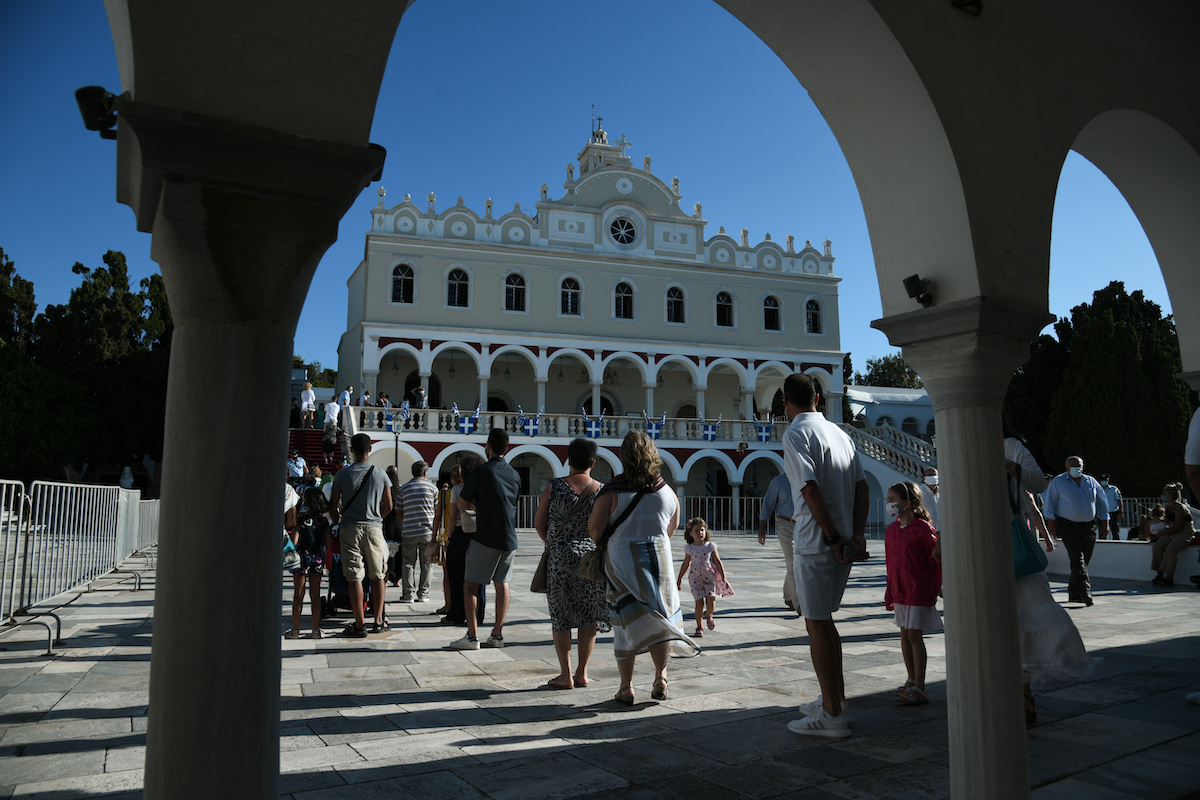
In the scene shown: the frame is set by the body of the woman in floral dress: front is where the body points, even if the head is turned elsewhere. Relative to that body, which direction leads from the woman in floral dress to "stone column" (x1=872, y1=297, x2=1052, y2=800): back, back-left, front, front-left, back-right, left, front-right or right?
back-right

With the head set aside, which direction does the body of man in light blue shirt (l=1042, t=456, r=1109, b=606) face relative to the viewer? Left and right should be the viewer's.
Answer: facing the viewer

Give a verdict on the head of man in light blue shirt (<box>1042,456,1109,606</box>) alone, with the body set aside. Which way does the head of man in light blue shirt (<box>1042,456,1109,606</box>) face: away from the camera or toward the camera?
toward the camera

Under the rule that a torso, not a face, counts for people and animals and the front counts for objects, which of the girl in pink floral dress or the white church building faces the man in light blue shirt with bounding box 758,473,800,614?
the white church building

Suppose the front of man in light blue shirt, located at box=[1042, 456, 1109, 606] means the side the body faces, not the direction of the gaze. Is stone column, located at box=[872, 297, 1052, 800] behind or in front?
in front

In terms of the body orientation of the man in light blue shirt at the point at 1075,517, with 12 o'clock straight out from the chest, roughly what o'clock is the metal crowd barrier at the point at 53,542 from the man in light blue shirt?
The metal crowd barrier is roughly at 2 o'clock from the man in light blue shirt.

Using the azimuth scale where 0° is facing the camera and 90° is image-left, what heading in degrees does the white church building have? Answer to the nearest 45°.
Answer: approximately 0°

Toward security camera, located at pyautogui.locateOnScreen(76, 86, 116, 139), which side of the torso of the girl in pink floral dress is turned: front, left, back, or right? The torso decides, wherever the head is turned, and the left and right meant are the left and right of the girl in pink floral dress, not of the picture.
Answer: front

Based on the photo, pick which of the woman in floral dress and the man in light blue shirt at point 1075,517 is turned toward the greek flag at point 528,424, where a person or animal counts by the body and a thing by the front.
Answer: the woman in floral dress

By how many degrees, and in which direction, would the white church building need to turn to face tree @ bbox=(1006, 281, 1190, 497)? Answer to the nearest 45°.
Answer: approximately 90° to its left

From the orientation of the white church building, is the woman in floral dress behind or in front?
in front

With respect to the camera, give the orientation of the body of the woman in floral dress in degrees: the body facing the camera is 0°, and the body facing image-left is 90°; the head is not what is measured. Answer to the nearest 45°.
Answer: approximately 180°

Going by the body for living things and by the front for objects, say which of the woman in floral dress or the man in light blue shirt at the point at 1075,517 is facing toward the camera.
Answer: the man in light blue shirt

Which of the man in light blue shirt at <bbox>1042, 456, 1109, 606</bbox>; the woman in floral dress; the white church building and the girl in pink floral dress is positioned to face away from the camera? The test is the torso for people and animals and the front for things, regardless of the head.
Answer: the woman in floral dress

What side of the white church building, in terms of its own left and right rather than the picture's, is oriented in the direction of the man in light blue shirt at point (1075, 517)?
front

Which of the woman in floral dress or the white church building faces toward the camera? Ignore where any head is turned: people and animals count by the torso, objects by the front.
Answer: the white church building

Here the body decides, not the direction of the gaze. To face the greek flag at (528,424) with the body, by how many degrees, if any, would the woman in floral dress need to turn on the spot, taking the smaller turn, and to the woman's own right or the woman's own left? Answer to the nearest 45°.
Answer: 0° — they already face it
